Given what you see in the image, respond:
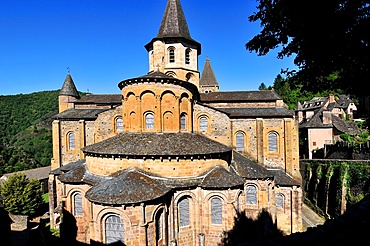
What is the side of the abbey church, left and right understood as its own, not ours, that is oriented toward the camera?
back

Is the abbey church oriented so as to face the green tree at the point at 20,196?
no
